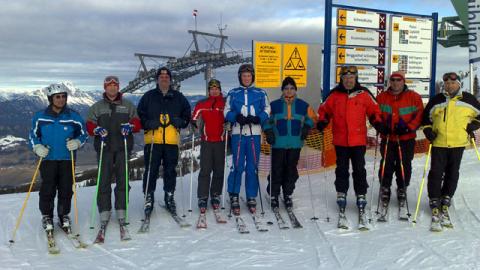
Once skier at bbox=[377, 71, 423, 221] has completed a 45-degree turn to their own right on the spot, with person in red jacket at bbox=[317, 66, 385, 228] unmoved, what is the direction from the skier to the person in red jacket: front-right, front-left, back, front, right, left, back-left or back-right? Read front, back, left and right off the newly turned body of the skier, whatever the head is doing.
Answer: front

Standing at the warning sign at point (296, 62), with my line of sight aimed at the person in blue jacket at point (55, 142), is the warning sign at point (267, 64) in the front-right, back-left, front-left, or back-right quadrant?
front-right

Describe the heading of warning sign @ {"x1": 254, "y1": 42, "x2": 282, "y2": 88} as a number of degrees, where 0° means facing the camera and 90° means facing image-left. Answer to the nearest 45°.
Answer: approximately 0°

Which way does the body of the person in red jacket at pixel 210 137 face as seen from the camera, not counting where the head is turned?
toward the camera

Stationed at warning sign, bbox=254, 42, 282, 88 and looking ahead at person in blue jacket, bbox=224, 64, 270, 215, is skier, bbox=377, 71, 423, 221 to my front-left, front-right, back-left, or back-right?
front-left

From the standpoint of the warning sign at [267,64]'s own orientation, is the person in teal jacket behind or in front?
in front

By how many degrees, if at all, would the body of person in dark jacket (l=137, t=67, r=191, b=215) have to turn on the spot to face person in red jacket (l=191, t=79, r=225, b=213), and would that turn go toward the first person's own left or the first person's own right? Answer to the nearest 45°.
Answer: approximately 90° to the first person's own left

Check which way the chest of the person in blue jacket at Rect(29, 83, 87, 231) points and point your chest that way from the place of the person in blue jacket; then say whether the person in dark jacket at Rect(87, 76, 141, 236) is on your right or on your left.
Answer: on your left

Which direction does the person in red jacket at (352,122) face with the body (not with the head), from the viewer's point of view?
toward the camera

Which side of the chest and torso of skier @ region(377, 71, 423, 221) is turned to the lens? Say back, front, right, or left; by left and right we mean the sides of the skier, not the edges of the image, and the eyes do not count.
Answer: front
